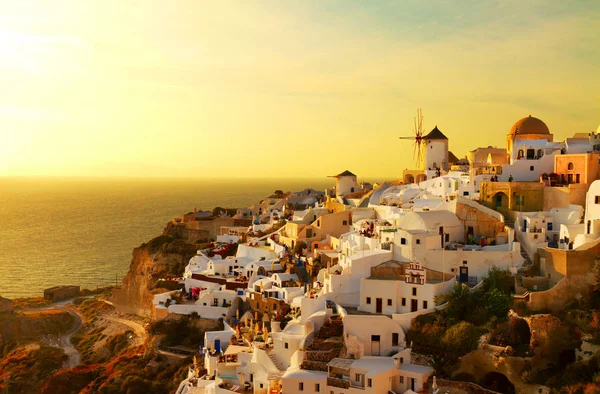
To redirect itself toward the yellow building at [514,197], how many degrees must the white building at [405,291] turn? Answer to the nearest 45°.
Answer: approximately 135° to its left

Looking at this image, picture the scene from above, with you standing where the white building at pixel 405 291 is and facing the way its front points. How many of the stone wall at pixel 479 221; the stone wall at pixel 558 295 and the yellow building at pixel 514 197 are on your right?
0

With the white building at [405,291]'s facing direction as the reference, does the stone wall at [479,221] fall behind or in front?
behind

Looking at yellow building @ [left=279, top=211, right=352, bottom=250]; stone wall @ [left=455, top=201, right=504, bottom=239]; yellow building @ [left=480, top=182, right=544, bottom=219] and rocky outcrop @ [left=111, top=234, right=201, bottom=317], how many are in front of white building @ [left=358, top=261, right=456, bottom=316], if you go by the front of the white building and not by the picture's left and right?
0

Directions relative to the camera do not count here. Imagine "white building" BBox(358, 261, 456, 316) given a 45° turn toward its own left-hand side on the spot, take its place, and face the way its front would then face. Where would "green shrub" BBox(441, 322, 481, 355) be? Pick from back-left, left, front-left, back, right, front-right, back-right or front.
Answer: front

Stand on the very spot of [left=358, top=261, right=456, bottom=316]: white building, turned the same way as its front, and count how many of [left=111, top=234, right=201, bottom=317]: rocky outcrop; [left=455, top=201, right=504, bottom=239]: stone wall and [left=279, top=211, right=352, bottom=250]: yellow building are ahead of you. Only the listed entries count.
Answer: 0

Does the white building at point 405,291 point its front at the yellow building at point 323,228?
no

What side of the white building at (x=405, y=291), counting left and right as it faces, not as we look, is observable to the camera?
front

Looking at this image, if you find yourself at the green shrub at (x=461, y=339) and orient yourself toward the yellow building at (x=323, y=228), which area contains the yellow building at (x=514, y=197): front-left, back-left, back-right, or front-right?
front-right

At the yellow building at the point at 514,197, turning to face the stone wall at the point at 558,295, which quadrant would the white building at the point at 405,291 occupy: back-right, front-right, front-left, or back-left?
front-right

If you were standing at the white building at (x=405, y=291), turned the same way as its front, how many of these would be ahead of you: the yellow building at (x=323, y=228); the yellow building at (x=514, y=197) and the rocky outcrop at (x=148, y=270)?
0

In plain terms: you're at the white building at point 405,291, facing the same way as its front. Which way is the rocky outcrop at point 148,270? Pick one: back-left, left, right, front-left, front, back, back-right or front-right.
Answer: back-right

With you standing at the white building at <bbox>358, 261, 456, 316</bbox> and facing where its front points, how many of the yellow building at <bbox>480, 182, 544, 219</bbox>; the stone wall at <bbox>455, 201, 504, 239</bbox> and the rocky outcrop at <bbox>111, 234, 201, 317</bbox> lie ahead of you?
0

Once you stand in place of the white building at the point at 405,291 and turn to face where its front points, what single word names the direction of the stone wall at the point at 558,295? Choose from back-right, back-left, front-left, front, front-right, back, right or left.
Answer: left
